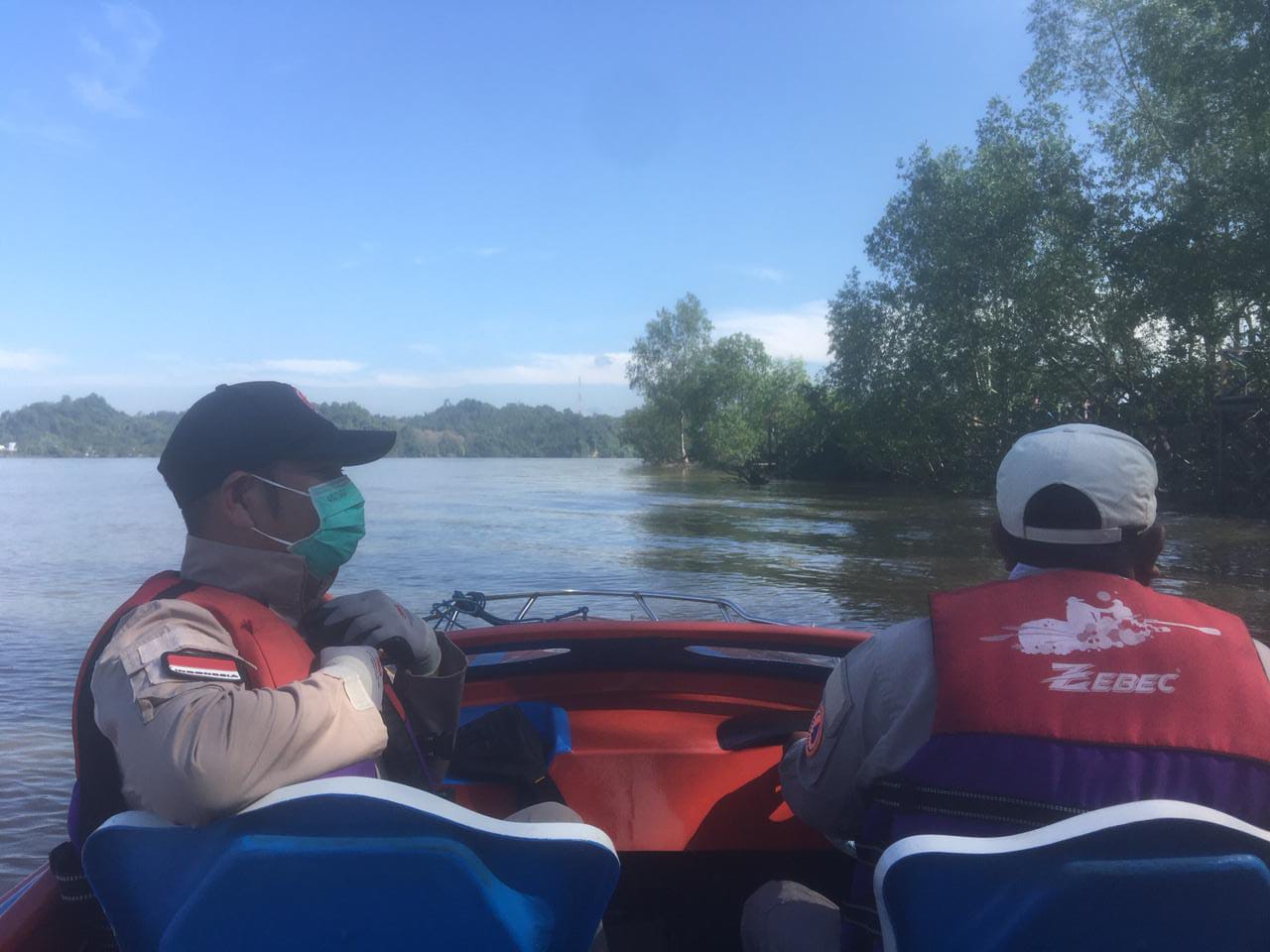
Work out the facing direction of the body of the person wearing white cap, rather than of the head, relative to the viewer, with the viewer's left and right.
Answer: facing away from the viewer

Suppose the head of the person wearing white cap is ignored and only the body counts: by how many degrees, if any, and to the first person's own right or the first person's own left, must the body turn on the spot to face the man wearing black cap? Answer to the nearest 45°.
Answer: approximately 90° to the first person's own left

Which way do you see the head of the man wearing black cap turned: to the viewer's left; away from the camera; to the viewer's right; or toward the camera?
to the viewer's right

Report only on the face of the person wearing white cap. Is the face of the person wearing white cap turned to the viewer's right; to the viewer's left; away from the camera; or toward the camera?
away from the camera

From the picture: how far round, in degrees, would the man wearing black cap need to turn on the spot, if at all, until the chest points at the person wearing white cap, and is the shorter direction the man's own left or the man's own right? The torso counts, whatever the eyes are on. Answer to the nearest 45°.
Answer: approximately 45° to the man's own right
